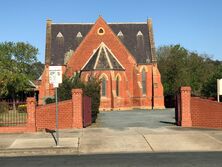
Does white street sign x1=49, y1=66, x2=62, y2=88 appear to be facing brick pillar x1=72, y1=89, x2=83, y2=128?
no

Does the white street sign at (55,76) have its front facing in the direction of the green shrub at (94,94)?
no

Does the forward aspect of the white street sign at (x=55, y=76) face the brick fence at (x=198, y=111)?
no

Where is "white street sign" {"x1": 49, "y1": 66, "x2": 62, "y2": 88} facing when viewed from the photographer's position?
facing the viewer
